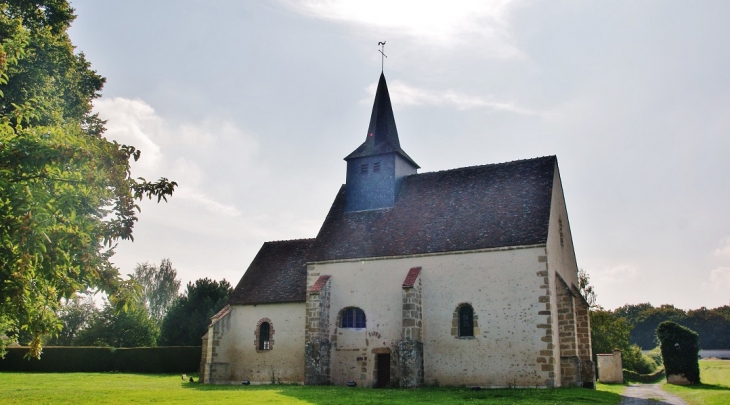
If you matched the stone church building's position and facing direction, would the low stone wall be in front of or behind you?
in front

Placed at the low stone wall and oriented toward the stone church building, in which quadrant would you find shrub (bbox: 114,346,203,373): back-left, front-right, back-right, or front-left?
front-right

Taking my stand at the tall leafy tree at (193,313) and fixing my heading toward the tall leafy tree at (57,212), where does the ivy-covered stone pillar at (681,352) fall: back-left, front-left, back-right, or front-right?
front-left

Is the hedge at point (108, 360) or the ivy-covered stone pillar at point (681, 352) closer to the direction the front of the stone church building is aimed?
the ivy-covered stone pillar

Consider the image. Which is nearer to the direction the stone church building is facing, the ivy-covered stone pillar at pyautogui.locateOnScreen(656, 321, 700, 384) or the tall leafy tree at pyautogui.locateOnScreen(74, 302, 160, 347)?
the ivy-covered stone pillar

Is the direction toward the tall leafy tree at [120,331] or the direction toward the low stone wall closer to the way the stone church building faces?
the low stone wall

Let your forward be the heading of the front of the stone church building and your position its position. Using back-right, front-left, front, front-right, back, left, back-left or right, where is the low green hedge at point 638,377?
front-left

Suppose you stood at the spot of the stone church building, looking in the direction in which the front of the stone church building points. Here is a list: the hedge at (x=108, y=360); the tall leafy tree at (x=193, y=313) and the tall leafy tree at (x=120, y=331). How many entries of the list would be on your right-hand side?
3

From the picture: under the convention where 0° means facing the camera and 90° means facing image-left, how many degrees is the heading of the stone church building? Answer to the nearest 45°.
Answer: approximately 270°

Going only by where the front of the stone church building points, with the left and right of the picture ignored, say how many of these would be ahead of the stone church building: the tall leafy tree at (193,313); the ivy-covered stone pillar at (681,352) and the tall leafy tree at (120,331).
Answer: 1

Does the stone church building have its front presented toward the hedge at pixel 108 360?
no

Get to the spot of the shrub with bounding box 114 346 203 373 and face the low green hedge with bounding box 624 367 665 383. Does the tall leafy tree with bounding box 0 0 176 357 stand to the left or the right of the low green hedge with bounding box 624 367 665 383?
right

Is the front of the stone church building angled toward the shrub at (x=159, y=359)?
no

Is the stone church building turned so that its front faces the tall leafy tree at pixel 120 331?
no
